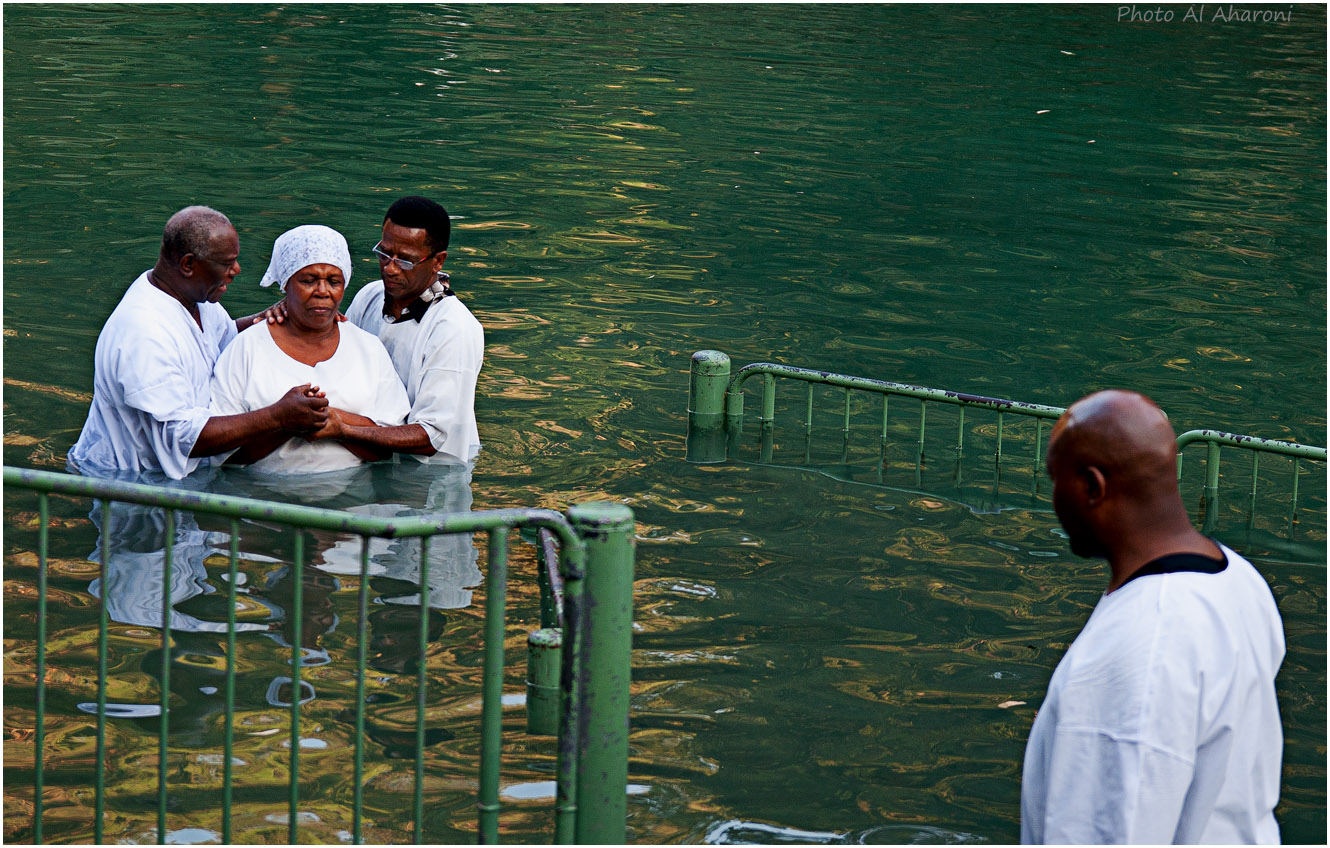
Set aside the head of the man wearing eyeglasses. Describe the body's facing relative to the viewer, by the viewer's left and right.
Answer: facing the viewer and to the left of the viewer

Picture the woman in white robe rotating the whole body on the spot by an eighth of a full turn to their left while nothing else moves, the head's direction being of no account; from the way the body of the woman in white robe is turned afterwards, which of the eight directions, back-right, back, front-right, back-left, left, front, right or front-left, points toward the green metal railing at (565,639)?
front-right

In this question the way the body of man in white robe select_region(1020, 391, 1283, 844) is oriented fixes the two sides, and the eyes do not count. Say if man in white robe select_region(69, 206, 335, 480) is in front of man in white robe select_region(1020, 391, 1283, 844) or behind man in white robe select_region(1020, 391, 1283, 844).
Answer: in front

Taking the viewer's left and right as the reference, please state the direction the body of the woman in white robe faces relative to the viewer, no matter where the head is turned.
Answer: facing the viewer

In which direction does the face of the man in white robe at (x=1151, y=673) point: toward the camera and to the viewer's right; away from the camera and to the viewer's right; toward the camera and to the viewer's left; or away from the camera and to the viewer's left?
away from the camera and to the viewer's left

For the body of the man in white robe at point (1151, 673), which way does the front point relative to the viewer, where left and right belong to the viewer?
facing away from the viewer and to the left of the viewer

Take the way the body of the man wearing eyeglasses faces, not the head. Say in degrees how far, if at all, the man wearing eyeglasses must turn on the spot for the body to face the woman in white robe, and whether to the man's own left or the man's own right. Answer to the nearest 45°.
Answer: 0° — they already face them

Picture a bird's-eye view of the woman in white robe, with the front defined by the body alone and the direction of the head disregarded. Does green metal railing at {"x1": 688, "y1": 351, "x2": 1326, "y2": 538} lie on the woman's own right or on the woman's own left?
on the woman's own left

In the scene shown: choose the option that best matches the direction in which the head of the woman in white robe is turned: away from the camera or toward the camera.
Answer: toward the camera

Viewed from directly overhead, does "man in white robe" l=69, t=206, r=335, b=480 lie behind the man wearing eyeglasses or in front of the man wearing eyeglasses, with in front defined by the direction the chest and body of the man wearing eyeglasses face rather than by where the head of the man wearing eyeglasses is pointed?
in front

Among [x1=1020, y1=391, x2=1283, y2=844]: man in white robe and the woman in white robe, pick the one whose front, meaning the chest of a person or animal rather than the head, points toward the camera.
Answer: the woman in white robe

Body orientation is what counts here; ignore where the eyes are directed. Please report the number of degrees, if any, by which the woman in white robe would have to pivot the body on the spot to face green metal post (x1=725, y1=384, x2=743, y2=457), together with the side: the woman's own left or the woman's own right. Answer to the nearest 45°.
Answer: approximately 135° to the woman's own left

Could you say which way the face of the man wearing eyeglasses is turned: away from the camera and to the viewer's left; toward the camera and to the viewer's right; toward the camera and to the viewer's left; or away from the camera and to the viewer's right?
toward the camera and to the viewer's left

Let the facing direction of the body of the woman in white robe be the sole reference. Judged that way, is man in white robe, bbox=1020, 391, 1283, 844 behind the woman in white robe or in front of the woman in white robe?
in front
